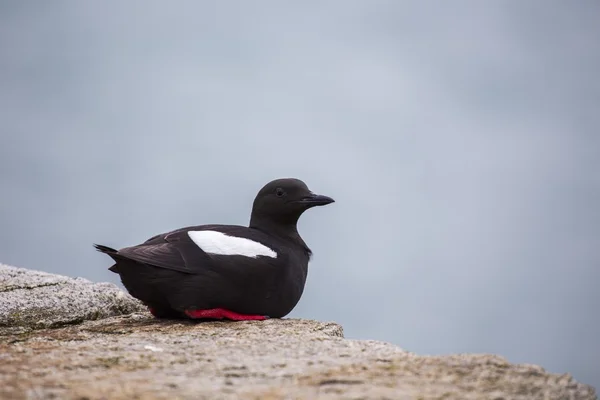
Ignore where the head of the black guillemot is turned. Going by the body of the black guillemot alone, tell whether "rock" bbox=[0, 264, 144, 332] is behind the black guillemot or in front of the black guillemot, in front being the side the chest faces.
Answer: behind

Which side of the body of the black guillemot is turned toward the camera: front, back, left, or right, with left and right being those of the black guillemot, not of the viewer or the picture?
right
